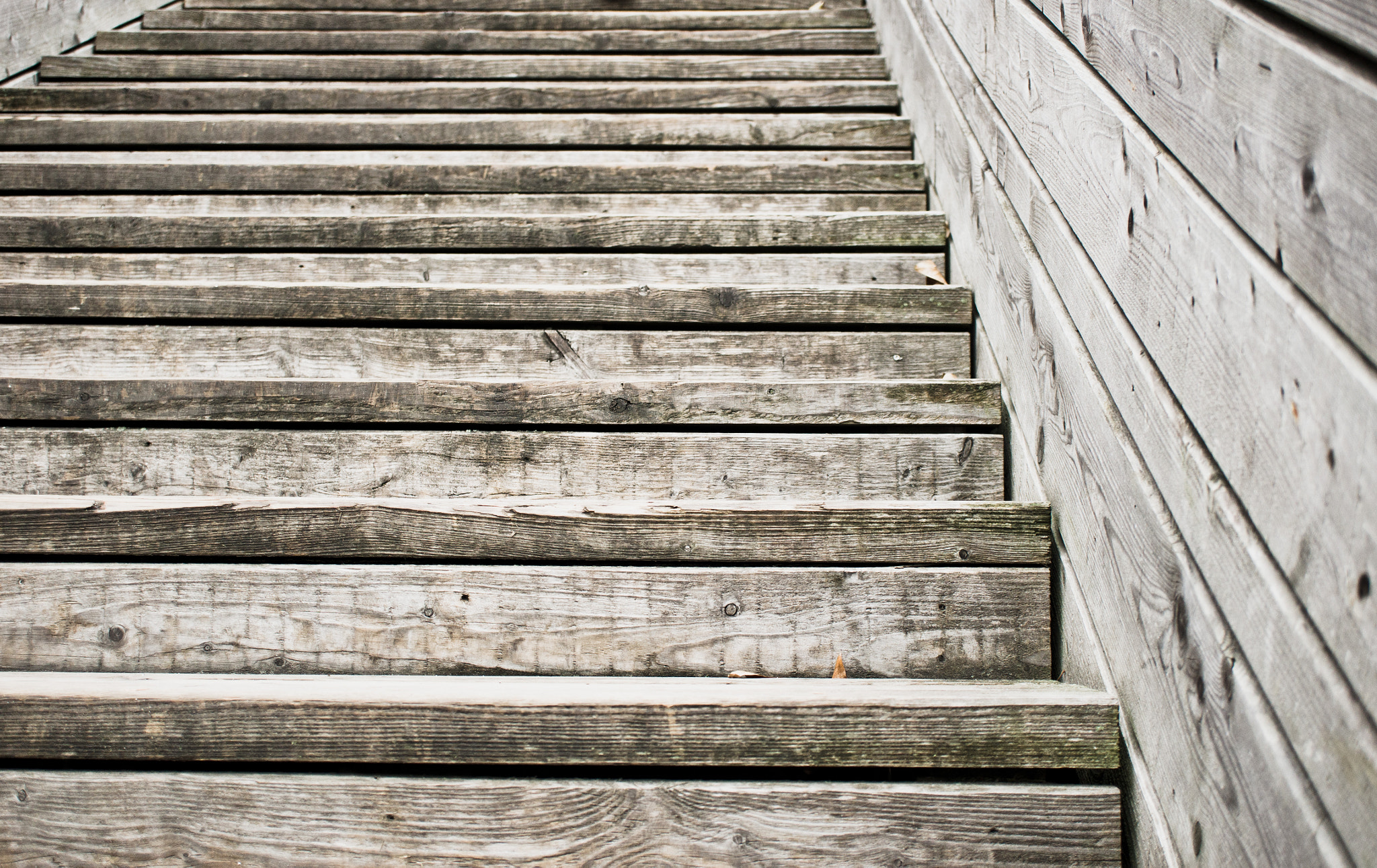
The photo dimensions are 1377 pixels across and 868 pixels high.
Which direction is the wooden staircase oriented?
toward the camera
